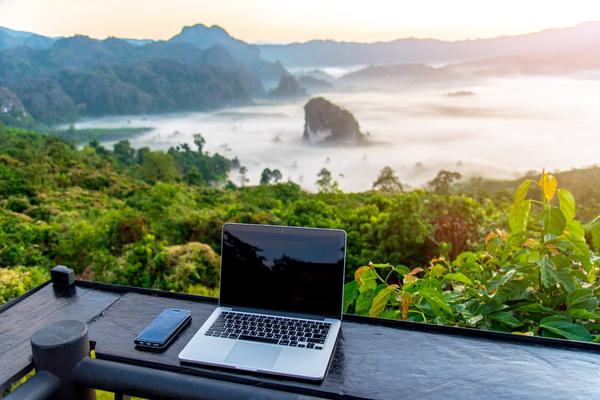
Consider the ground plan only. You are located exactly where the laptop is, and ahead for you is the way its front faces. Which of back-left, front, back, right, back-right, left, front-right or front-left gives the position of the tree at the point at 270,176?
back

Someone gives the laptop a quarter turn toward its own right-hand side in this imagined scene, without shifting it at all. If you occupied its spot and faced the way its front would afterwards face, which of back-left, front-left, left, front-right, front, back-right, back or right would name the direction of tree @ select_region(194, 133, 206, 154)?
right

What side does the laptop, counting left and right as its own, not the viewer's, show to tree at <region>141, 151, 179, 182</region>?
back

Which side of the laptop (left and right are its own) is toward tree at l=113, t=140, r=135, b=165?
back

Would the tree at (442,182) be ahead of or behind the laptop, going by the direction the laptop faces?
behind

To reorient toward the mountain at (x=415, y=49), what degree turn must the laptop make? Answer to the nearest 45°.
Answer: approximately 180°

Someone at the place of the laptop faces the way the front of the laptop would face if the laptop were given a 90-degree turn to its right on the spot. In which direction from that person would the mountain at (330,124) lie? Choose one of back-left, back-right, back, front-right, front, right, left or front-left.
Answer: right

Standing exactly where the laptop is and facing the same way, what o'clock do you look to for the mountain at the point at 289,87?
The mountain is roughly at 6 o'clock from the laptop.

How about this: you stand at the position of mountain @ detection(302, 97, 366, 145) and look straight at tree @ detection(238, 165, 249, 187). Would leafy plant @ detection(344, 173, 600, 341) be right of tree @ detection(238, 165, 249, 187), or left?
left

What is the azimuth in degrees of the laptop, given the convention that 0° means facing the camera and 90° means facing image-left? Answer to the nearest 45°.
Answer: approximately 0°
